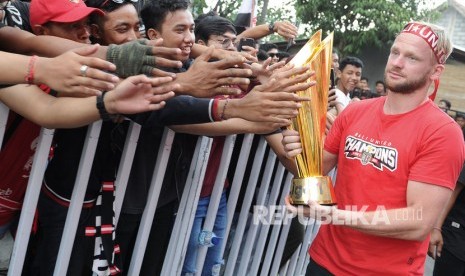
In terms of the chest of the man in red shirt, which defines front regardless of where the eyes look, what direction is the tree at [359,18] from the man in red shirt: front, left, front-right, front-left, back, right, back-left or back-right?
back-right

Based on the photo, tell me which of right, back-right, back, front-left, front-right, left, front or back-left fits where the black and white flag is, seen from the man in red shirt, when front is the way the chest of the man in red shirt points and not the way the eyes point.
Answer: right

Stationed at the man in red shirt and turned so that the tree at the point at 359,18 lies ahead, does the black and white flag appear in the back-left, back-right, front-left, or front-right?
front-left

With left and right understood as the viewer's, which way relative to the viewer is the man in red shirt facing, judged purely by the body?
facing the viewer and to the left of the viewer

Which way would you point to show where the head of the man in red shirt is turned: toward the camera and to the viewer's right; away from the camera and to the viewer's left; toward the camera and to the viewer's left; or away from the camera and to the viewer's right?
toward the camera and to the viewer's left
